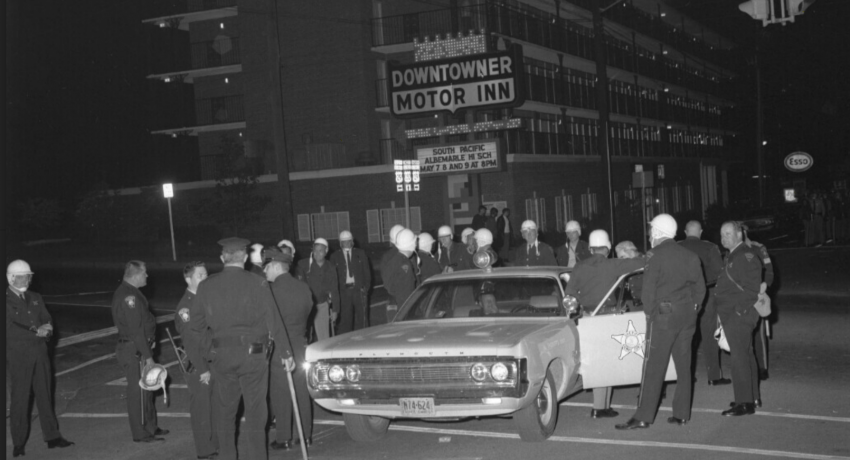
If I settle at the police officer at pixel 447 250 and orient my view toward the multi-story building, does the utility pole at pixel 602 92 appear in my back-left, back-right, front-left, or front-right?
front-right

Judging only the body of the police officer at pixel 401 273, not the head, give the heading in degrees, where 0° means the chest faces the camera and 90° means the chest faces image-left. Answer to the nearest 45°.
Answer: approximately 225°

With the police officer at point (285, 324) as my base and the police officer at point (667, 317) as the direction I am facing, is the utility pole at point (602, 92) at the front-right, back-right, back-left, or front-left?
front-left

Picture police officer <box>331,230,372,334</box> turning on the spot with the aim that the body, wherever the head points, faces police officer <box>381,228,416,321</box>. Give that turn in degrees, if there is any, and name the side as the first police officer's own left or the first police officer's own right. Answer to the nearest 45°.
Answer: approximately 45° to the first police officer's own left

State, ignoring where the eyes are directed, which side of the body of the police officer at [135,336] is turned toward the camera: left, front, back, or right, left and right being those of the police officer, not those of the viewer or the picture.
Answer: right

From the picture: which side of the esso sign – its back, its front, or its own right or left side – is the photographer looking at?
front

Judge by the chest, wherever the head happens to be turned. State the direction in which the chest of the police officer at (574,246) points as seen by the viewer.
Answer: toward the camera

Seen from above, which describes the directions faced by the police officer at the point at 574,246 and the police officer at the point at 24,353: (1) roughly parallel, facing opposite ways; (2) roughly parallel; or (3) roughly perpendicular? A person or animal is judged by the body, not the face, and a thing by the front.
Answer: roughly perpendicular

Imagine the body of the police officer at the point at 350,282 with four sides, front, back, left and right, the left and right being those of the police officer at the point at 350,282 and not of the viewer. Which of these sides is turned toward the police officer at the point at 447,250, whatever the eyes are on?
left

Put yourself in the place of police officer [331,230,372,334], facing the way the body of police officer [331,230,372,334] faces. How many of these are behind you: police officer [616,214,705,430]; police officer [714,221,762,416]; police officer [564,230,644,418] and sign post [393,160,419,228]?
1

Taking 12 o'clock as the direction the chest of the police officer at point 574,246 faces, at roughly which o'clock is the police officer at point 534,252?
the police officer at point 534,252 is roughly at 2 o'clock from the police officer at point 574,246.

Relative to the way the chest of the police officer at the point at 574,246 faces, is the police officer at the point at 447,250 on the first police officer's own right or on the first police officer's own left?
on the first police officer's own right

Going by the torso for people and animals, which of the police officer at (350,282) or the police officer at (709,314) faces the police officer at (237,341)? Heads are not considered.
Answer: the police officer at (350,282)

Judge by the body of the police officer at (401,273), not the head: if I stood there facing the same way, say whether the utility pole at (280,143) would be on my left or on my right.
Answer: on my left
